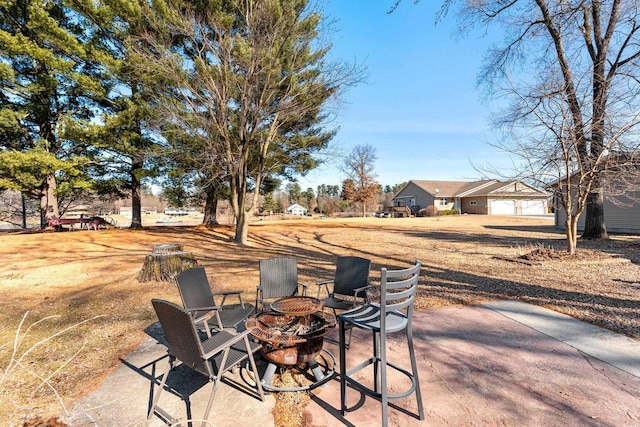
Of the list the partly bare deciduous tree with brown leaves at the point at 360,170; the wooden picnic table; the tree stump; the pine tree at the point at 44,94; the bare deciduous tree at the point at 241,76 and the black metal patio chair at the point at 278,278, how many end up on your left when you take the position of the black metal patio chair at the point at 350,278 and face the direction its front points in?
0

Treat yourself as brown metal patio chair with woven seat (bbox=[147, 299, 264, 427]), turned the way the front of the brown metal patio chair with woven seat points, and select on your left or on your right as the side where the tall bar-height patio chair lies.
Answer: on your right

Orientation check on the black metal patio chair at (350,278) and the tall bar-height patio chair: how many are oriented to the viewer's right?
0

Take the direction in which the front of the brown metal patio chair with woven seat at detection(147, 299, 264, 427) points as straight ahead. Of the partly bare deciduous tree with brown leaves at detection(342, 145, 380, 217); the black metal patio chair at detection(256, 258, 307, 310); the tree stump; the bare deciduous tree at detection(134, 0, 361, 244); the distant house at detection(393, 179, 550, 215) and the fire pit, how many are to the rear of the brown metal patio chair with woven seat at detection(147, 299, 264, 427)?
0

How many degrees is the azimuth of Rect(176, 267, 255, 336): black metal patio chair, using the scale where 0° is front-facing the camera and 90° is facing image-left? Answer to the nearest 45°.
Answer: approximately 315°

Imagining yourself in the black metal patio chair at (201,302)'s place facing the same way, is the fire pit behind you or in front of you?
in front

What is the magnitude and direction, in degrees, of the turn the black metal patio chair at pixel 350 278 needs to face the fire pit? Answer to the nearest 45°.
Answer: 0° — it already faces it

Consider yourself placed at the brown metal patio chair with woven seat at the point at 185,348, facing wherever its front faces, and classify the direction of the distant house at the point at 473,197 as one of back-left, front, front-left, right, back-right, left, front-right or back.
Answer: front

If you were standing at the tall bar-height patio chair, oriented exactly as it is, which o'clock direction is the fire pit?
The fire pit is roughly at 11 o'clock from the tall bar-height patio chair.

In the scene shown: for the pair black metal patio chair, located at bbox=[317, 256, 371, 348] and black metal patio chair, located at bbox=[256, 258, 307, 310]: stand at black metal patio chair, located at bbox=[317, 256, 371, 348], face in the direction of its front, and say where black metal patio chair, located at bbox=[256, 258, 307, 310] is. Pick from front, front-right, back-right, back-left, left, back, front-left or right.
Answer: front-right

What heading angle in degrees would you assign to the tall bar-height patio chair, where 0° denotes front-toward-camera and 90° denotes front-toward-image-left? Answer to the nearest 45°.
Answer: approximately 135°

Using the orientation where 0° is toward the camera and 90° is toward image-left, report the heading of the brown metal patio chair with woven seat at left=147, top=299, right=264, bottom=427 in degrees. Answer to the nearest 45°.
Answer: approximately 225°

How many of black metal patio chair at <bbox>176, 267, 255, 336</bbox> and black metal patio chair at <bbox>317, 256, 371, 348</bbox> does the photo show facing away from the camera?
0

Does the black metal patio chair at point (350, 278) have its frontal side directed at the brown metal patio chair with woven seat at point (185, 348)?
yes

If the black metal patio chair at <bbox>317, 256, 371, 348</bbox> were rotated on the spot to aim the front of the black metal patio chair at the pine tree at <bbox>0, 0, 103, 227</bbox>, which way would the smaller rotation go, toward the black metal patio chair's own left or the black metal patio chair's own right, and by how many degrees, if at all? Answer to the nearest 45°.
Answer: approximately 90° to the black metal patio chair's own right

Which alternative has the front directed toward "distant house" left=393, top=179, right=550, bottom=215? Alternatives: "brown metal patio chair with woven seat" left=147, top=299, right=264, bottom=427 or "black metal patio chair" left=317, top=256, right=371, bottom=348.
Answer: "brown metal patio chair with woven seat" left=147, top=299, right=264, bottom=427

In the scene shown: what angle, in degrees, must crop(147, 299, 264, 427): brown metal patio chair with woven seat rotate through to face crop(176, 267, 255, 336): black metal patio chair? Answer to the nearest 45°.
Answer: approximately 45° to its left

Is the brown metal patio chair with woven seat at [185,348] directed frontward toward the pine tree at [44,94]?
no

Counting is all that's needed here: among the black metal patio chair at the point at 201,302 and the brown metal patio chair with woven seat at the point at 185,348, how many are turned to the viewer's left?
0

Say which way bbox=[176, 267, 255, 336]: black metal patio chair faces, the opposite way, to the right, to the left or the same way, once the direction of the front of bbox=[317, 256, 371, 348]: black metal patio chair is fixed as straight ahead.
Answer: to the left

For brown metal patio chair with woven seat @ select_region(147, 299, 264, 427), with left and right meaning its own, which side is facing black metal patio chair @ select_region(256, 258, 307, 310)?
front

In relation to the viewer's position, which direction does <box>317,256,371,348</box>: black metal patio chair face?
facing the viewer and to the left of the viewer
